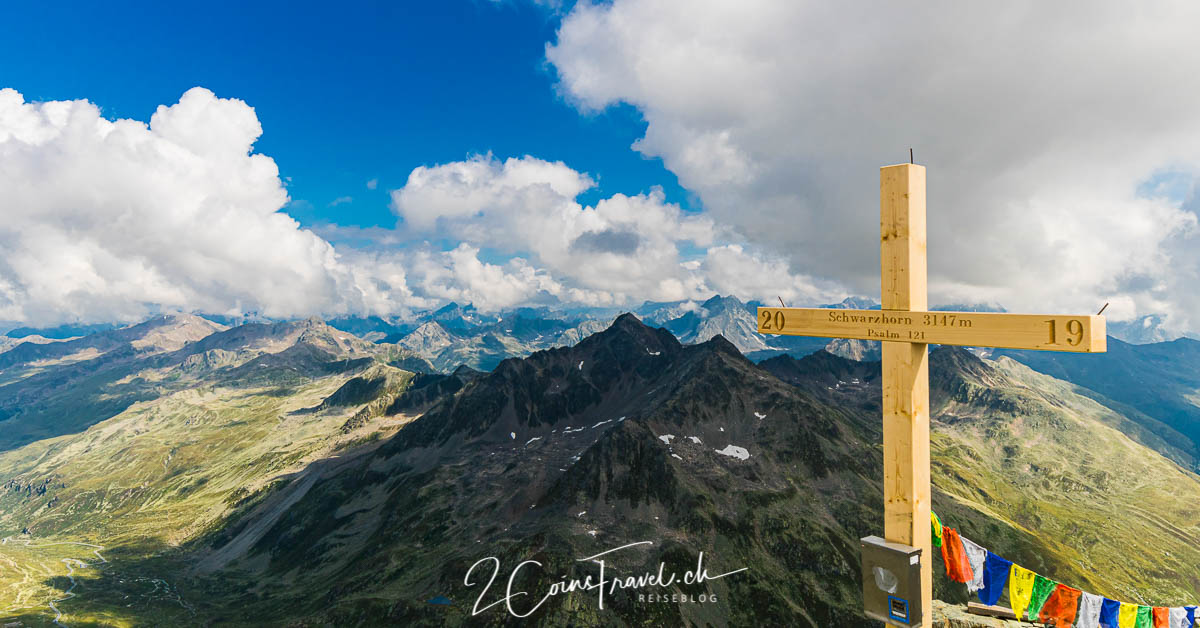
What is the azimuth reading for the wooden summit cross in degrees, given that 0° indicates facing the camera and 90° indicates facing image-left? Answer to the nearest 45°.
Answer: approximately 45°
